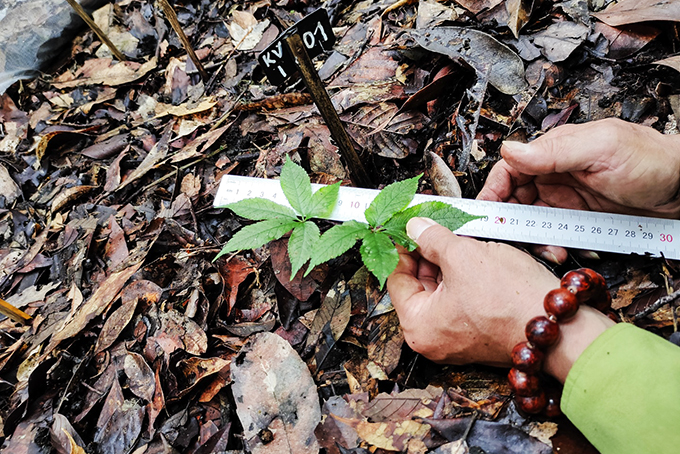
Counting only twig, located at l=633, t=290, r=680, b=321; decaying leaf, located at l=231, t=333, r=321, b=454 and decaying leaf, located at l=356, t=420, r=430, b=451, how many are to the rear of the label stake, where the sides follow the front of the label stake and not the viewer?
0

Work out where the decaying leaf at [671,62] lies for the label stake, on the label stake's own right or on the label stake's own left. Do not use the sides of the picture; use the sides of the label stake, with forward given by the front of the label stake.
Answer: on the label stake's own left

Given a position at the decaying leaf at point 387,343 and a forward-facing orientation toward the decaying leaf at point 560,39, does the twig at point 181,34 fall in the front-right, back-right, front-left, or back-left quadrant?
front-left

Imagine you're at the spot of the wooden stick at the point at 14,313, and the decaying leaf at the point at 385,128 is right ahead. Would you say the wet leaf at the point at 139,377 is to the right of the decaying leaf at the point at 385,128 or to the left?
right

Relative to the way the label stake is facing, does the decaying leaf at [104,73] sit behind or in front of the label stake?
behind

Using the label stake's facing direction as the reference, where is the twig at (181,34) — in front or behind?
behind

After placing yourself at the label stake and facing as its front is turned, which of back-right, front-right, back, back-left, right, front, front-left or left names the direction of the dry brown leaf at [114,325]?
right

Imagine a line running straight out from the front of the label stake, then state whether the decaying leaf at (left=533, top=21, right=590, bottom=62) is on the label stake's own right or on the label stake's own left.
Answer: on the label stake's own left

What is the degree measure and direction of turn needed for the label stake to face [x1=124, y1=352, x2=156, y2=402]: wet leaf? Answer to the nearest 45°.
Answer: approximately 90° to its right

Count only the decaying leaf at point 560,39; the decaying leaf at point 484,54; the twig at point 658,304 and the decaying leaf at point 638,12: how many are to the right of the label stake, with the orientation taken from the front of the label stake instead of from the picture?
0

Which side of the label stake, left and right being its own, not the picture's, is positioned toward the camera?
front

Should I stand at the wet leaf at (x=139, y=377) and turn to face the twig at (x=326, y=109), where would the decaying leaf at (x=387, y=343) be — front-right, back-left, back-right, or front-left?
front-right

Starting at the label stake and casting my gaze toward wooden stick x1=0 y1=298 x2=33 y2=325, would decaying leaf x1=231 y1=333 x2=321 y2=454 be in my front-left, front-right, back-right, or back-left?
front-left
